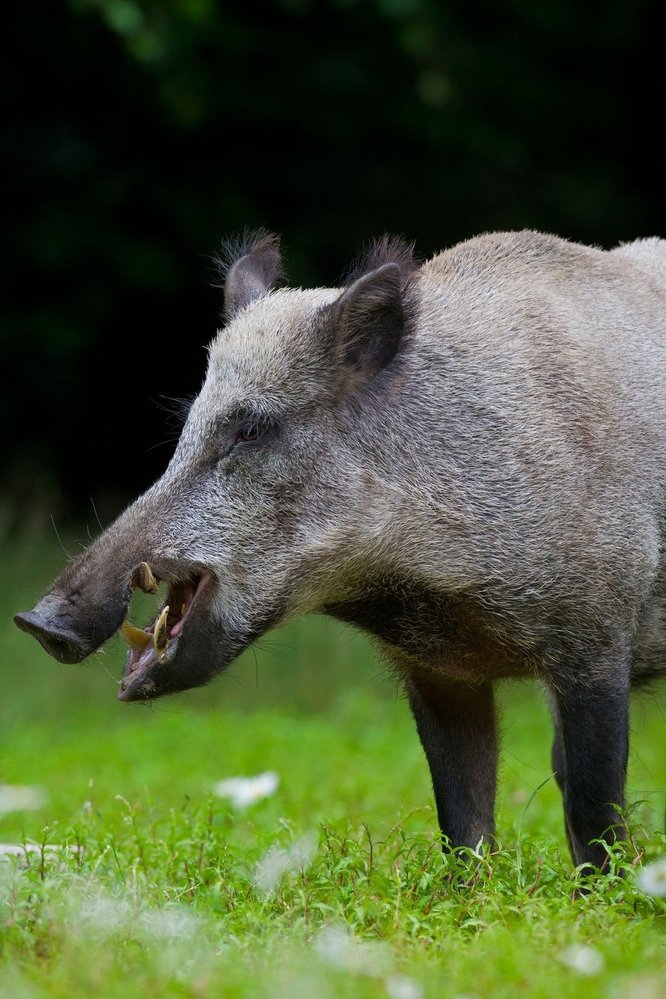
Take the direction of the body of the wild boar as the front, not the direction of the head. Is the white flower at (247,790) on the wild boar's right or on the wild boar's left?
on the wild boar's right

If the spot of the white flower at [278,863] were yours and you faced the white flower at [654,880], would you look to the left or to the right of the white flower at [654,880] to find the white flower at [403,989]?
right

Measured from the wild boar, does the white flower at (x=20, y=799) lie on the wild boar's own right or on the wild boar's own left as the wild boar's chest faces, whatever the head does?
on the wild boar's own right

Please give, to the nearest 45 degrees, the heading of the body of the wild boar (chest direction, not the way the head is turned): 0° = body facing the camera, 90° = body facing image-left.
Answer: approximately 45°

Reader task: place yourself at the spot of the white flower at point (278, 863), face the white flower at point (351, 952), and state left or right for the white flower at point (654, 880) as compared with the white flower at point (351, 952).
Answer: left

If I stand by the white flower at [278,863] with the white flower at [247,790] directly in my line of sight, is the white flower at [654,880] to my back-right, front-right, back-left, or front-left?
back-right
